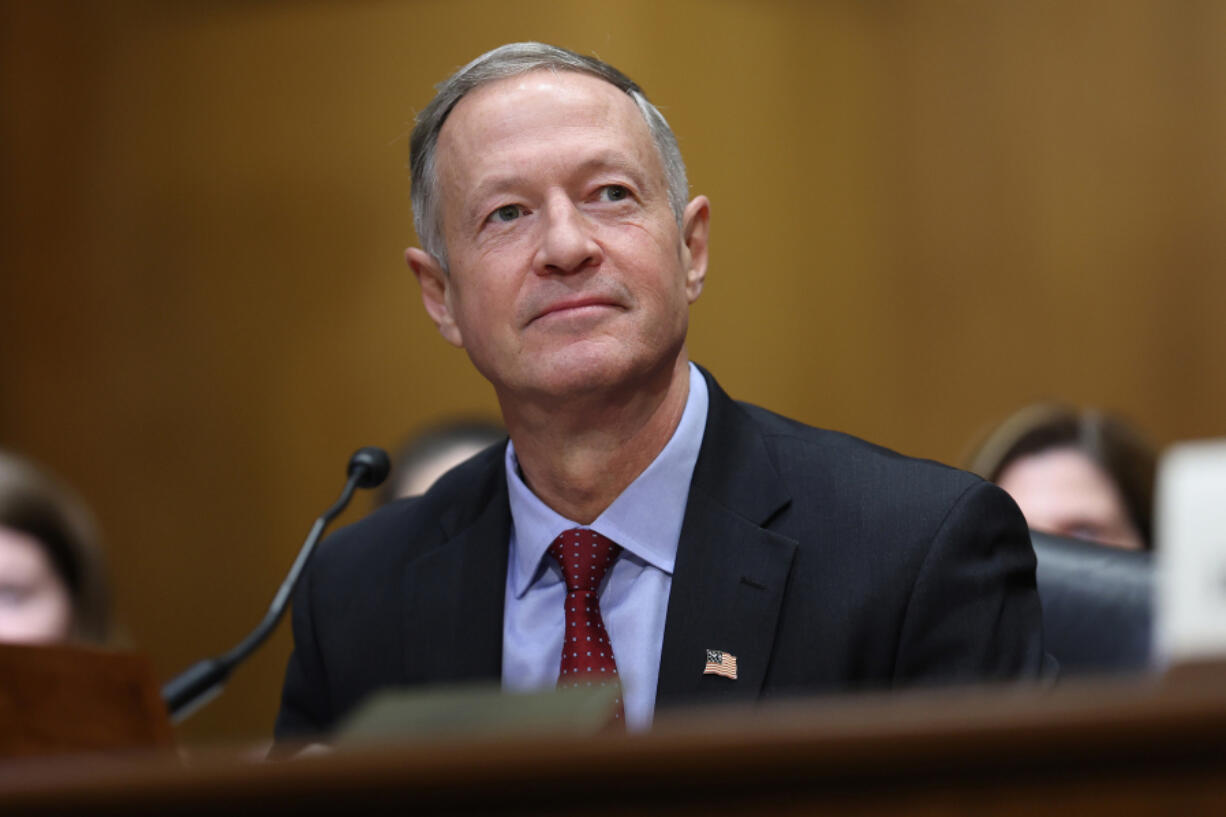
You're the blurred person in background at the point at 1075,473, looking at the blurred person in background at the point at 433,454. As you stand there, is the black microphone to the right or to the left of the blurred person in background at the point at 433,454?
left

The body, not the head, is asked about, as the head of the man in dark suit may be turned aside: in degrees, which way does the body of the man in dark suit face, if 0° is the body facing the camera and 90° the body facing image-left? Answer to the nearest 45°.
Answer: approximately 0°

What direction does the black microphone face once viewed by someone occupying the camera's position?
facing away from the viewer and to the right of the viewer

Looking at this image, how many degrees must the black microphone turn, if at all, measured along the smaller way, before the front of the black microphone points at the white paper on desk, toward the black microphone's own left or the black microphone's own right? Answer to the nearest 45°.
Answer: approximately 90° to the black microphone's own right

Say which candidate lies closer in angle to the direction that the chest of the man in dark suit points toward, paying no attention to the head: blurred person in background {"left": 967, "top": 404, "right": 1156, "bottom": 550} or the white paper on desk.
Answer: the white paper on desk

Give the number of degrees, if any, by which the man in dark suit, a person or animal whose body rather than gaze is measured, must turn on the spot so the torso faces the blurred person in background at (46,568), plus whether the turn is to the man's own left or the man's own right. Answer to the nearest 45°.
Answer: approximately 135° to the man's own right

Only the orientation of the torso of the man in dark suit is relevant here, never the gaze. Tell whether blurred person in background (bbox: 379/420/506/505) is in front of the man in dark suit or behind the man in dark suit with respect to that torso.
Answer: behind

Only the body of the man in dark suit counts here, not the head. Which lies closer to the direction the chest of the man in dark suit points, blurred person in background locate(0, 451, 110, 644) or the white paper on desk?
the white paper on desk

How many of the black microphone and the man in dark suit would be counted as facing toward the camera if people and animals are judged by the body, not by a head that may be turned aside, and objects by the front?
1

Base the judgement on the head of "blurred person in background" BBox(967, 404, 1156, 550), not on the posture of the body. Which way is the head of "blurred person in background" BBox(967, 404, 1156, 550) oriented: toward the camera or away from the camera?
toward the camera

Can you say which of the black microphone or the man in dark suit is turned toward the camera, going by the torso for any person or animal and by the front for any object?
the man in dark suit

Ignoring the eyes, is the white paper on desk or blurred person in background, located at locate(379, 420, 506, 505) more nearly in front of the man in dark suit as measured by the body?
the white paper on desk
